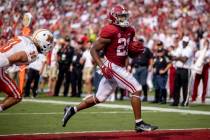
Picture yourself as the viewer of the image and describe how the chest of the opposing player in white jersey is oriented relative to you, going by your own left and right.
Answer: facing to the right of the viewer

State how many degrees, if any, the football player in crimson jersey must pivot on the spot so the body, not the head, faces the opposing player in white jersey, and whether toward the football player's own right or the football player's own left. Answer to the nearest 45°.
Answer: approximately 90° to the football player's own right

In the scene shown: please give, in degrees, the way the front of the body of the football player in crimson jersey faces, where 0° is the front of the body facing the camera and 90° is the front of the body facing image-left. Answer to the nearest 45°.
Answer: approximately 315°

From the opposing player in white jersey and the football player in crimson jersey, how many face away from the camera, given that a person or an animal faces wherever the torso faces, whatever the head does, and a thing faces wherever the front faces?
0

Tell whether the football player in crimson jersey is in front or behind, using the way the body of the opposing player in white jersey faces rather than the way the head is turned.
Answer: in front
